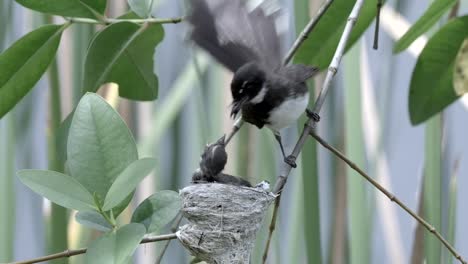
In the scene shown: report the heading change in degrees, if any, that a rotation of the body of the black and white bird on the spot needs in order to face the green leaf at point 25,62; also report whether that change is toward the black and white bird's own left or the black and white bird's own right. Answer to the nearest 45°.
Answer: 0° — it already faces it

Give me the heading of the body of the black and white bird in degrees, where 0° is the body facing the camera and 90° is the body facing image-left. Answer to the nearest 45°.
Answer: approximately 45°
